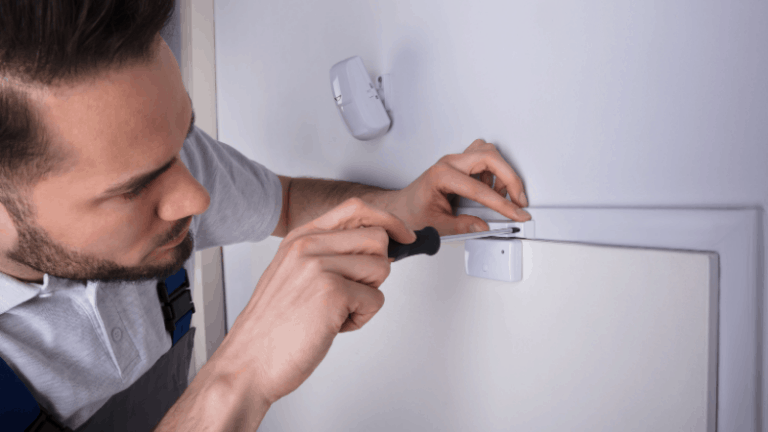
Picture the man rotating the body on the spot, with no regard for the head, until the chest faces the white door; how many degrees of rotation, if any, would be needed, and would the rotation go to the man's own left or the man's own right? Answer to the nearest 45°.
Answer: approximately 45° to the man's own left

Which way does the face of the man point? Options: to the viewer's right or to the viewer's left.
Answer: to the viewer's right

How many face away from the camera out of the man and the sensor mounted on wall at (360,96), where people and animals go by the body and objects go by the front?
0

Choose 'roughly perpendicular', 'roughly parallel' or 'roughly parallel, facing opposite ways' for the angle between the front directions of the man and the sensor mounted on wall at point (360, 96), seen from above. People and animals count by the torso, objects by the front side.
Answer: roughly perpendicular

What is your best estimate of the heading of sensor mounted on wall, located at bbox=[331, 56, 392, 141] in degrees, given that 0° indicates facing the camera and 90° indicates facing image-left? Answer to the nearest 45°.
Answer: approximately 45°

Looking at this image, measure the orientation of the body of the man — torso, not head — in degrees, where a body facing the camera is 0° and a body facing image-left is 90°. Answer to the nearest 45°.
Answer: approximately 315°
